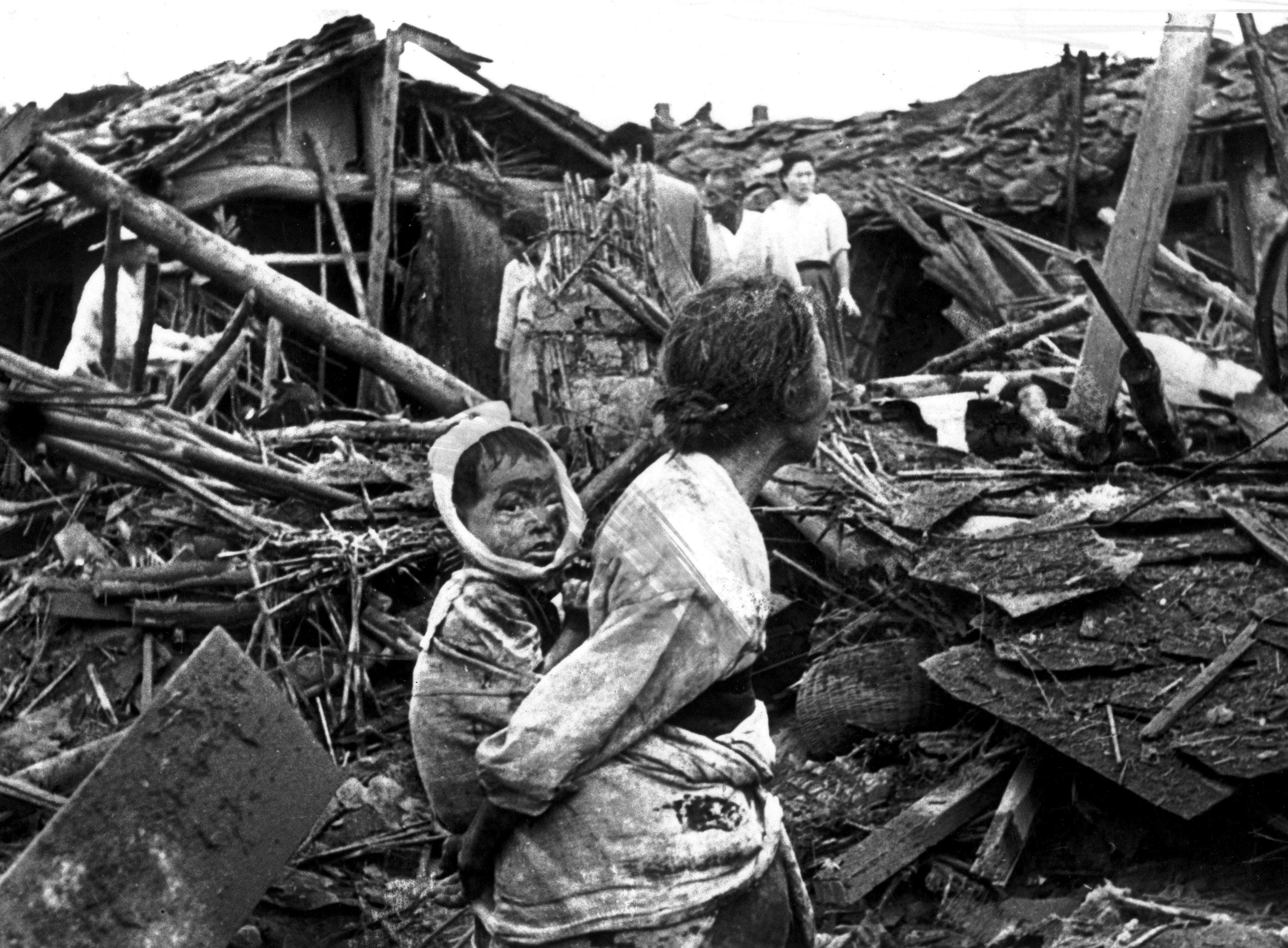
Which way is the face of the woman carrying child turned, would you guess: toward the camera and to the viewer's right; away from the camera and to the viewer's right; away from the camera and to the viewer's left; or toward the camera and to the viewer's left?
away from the camera and to the viewer's right

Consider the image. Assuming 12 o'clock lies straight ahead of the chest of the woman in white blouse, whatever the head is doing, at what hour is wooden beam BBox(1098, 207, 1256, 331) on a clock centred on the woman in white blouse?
The wooden beam is roughly at 9 o'clock from the woman in white blouse.

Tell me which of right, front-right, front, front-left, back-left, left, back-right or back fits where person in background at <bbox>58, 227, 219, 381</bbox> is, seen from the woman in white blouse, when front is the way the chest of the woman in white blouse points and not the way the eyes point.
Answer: front-right

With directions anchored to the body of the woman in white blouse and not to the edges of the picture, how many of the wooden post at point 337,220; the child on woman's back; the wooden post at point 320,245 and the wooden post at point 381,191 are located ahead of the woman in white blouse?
1
